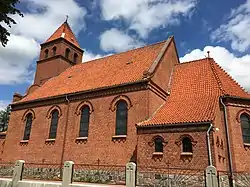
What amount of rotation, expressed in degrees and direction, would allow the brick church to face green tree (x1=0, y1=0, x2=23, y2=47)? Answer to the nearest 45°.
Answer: approximately 90° to its left

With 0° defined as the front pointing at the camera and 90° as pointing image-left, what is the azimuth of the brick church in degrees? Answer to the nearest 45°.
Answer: approximately 135°

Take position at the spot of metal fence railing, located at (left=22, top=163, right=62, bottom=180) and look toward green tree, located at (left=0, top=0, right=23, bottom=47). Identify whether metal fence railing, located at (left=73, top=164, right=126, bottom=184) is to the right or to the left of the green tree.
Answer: left

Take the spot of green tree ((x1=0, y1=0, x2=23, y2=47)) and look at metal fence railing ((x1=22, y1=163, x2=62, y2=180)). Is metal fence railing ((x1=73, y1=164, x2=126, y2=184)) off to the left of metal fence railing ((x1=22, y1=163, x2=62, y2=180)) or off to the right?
right

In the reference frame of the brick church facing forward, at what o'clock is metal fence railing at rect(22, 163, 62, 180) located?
The metal fence railing is roughly at 11 o'clock from the brick church.
